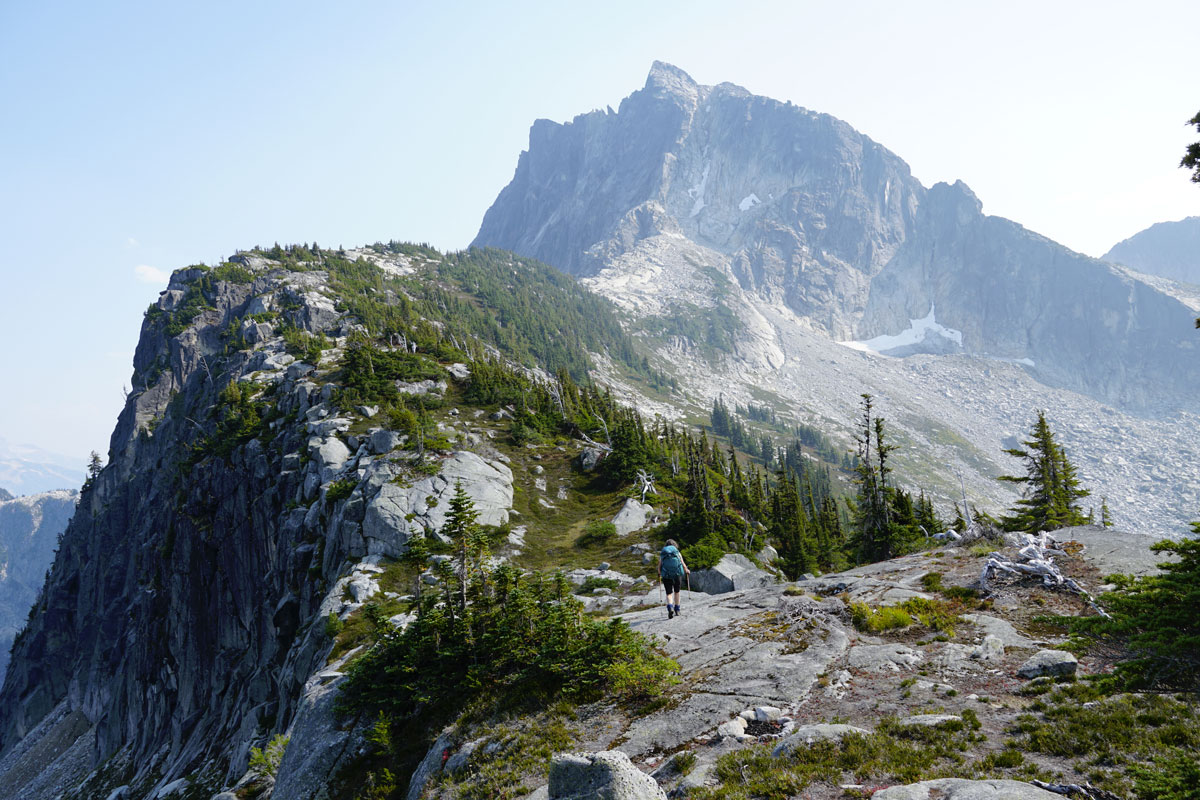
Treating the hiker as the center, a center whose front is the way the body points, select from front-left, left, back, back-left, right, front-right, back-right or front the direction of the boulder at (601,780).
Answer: back

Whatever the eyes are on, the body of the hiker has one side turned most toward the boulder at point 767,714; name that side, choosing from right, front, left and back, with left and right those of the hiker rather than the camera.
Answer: back

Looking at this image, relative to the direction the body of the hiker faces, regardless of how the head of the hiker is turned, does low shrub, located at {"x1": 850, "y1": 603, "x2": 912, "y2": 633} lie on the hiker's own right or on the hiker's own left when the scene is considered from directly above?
on the hiker's own right

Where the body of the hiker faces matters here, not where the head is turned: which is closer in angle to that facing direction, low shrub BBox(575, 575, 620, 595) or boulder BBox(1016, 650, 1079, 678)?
the low shrub

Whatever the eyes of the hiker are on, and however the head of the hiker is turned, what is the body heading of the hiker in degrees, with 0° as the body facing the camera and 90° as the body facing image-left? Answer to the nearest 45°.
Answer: approximately 180°

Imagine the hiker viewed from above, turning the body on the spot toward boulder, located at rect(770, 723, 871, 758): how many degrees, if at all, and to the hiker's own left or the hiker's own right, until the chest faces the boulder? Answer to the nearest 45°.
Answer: approximately 180°

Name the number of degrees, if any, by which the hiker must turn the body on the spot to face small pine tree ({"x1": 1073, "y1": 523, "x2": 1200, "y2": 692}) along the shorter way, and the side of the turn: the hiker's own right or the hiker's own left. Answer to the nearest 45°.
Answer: approximately 135° to the hiker's own right

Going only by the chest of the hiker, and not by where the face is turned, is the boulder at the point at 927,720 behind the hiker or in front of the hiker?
behind

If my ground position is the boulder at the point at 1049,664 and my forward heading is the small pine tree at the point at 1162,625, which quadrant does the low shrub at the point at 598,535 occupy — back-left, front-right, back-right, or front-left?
back-left
